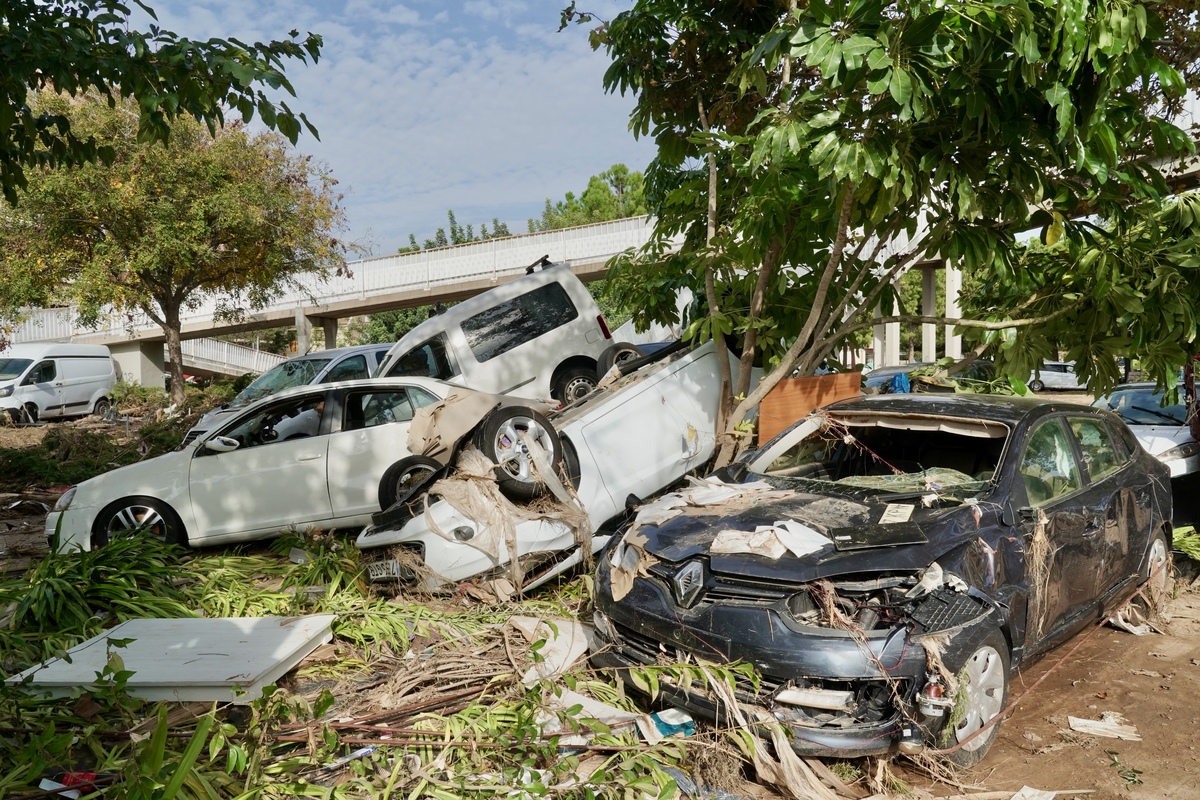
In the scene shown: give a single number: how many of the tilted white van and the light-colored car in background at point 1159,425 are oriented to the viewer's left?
1

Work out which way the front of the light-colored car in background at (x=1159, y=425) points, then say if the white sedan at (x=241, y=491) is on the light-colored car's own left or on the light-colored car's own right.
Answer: on the light-colored car's own right

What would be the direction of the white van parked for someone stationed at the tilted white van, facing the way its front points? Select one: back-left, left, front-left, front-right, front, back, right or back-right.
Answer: front-right

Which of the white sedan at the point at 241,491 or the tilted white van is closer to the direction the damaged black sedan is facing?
the white sedan

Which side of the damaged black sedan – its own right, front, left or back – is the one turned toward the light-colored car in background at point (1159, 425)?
back

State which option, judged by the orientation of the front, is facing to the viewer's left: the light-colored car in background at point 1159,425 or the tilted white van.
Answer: the tilted white van

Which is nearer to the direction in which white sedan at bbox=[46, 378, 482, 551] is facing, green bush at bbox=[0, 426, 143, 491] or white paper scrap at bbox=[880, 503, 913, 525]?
the green bush

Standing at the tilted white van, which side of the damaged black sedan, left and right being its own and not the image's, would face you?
right

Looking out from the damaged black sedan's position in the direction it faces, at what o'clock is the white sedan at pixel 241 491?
The white sedan is roughly at 2 o'clock from the damaged black sedan.

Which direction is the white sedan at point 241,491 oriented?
to the viewer's left

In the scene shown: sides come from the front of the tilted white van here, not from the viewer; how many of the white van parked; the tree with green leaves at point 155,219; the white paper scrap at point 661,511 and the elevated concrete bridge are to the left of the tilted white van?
1

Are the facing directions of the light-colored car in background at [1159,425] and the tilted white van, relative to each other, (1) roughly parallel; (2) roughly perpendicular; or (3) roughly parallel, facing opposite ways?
roughly perpendicular

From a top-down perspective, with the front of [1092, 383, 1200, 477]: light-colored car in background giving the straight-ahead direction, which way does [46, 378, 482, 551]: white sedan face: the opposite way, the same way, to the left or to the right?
to the right

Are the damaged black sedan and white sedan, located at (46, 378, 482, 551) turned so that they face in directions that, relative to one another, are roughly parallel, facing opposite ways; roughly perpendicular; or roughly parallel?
roughly parallel

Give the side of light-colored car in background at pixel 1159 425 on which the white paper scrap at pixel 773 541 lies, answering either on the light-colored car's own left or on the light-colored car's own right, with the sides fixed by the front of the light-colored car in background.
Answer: on the light-colored car's own right

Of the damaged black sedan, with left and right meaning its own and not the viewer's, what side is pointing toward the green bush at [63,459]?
right

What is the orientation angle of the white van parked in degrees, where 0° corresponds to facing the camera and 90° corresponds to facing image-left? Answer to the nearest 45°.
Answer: approximately 45°

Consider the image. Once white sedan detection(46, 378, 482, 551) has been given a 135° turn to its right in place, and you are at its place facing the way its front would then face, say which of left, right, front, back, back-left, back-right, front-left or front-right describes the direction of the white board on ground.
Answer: back-right

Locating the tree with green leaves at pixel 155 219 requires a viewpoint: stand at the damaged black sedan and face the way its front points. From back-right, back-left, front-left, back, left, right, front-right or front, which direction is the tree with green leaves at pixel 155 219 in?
right
